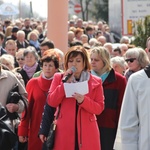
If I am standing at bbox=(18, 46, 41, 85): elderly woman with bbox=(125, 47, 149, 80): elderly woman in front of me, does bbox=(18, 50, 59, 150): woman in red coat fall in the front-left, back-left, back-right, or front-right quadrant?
front-right

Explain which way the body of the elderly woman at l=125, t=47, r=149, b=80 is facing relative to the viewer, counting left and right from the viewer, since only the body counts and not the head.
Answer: facing the viewer and to the left of the viewer

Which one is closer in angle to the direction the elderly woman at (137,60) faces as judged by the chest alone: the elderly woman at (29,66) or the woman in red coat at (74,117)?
the woman in red coat

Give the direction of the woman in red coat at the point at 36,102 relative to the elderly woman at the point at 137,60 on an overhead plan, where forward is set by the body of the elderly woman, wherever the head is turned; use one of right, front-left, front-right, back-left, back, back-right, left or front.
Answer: front

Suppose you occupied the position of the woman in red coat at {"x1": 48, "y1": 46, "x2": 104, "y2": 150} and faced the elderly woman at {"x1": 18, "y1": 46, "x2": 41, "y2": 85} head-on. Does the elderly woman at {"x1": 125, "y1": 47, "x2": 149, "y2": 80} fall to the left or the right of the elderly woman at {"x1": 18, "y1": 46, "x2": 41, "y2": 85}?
right

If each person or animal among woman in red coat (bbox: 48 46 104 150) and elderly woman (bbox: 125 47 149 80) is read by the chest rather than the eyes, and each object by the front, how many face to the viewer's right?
0

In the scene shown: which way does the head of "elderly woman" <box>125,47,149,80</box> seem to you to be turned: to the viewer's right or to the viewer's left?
to the viewer's left

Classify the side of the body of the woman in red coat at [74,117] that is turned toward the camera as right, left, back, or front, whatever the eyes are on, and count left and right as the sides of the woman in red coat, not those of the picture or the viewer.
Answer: front

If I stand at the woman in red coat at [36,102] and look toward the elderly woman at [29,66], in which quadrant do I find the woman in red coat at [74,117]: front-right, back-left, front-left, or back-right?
back-right

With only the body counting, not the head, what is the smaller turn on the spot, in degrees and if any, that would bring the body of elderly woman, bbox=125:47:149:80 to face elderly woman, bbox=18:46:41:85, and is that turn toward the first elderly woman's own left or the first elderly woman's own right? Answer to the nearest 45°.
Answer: approximately 90° to the first elderly woman's own right
